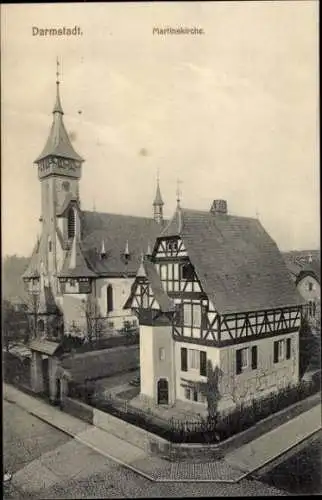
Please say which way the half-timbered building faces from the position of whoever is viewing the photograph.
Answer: facing the viewer and to the left of the viewer

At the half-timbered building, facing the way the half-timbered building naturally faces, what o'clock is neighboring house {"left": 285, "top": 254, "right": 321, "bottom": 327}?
The neighboring house is roughly at 7 o'clock from the half-timbered building.

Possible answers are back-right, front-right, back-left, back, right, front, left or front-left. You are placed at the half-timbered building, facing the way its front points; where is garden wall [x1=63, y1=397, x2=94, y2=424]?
front-right

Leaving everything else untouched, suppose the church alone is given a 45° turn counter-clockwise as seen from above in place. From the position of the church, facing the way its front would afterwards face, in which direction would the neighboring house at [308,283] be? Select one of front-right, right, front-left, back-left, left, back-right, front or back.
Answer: left
